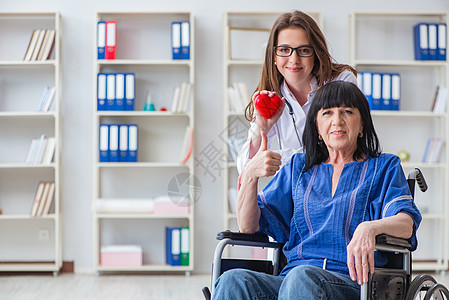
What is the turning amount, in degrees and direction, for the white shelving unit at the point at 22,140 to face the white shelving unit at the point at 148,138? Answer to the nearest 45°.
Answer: approximately 90° to its left

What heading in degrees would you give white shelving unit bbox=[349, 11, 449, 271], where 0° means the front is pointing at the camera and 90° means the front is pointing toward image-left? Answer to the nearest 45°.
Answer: approximately 0°

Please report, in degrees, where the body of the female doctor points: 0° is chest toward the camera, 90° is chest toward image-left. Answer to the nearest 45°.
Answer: approximately 0°

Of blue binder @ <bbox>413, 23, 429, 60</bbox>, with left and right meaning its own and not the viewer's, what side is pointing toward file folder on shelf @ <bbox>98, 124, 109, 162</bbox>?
right

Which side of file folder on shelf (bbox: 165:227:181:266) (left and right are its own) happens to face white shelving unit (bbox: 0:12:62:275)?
right

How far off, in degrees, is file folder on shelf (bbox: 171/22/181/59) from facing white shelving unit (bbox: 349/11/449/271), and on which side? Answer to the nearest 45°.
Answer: approximately 90° to its left

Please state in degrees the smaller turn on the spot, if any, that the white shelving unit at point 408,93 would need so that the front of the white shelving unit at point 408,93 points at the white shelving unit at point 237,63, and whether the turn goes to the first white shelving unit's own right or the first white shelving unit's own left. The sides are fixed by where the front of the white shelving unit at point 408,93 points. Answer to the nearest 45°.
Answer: approximately 45° to the first white shelving unit's own right

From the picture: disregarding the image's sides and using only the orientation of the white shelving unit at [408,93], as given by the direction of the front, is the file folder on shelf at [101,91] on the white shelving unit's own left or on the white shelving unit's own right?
on the white shelving unit's own right
